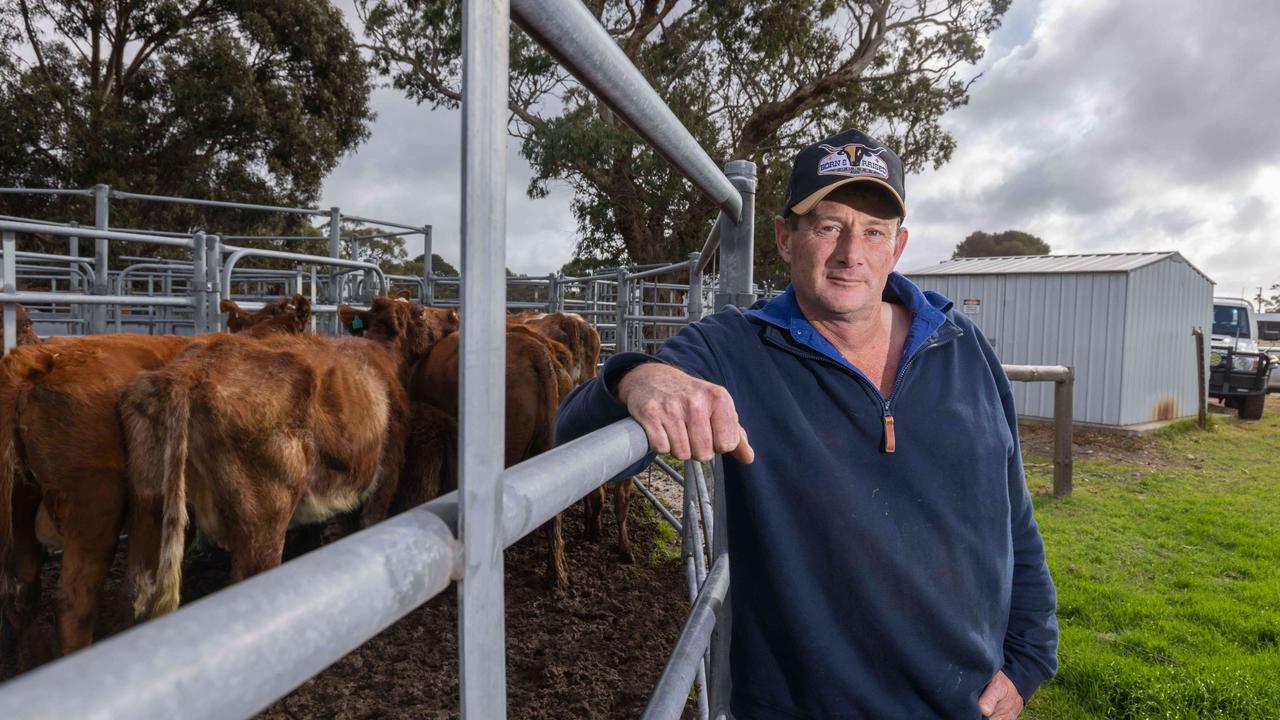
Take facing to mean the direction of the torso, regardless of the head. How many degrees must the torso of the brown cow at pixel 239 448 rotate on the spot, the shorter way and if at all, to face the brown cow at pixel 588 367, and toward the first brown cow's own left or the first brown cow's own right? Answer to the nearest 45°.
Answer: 0° — it already faces it

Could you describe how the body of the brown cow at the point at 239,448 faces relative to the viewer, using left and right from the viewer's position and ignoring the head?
facing away from the viewer and to the right of the viewer

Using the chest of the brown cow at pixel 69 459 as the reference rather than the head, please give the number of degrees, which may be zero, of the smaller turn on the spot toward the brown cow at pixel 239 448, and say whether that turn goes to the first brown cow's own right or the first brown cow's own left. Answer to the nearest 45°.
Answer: approximately 45° to the first brown cow's own right

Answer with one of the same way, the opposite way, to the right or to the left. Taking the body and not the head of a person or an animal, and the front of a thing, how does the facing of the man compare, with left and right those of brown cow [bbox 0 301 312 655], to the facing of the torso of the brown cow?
the opposite way

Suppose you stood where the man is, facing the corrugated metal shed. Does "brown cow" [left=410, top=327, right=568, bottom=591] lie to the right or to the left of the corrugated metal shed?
left

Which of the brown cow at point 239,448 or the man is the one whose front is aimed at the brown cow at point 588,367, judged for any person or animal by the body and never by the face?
the brown cow at point 239,448

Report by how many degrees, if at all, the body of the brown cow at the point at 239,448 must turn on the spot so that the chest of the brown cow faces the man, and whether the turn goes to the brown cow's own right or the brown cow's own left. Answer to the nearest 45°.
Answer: approximately 90° to the brown cow's own right

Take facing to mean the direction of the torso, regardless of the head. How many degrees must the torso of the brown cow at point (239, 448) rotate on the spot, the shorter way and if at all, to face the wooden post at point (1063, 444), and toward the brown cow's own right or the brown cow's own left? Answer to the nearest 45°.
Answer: approximately 45° to the brown cow's own right

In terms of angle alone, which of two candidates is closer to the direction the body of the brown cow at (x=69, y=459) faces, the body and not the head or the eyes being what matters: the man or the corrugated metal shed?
the corrugated metal shed

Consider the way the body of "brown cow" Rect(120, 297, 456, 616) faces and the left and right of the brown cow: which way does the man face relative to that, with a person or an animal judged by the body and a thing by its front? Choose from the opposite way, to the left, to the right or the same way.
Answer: the opposite way
